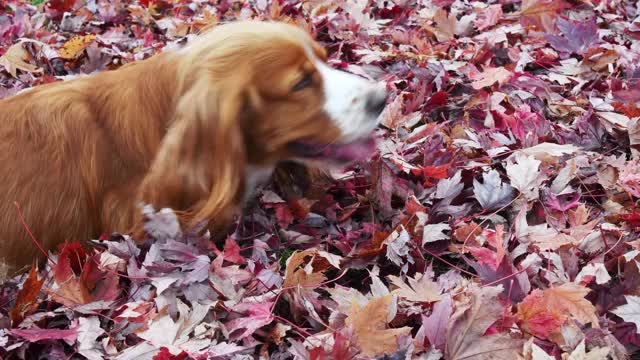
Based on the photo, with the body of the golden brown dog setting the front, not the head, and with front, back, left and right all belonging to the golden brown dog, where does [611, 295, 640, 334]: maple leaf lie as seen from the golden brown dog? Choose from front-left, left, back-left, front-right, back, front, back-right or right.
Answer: front-right

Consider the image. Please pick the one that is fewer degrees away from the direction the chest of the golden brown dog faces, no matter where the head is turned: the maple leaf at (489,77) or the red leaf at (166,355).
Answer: the maple leaf

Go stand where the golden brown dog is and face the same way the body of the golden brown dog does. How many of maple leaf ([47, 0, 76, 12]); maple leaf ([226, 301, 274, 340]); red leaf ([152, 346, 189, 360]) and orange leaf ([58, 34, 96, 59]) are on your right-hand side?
2

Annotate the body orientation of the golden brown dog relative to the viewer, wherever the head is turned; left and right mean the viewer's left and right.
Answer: facing to the right of the viewer

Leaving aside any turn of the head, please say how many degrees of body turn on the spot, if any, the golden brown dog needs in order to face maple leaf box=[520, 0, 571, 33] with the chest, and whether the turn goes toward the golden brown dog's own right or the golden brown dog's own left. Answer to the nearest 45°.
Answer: approximately 45° to the golden brown dog's own left

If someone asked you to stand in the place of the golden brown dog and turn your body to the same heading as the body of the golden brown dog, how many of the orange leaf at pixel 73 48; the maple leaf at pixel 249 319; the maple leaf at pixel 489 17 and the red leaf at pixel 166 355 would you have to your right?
2

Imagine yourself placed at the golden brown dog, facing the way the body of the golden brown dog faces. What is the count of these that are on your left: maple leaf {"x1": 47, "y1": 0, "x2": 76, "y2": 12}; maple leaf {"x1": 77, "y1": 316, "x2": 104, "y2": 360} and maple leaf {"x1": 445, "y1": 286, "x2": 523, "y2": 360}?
1

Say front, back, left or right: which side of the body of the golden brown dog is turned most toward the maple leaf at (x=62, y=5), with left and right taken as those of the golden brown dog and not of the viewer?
left

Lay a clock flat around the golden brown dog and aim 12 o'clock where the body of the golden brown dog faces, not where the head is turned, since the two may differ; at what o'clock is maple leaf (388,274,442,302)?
The maple leaf is roughly at 2 o'clock from the golden brown dog.

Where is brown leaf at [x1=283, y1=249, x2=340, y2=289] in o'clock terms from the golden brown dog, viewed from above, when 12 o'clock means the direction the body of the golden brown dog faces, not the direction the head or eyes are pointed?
The brown leaf is roughly at 2 o'clock from the golden brown dog.

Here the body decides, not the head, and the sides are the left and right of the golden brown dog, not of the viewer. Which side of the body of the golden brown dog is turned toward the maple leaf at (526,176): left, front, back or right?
front

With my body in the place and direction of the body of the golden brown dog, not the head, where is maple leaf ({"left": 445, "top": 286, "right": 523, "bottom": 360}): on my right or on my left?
on my right

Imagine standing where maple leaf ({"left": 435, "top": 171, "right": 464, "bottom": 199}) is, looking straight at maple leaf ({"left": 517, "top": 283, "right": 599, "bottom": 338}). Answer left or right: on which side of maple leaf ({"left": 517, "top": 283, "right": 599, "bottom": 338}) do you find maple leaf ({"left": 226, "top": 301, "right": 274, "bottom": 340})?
right

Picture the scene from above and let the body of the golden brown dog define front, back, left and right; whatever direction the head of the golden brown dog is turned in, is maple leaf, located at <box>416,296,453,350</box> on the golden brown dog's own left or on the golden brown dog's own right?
on the golden brown dog's own right
